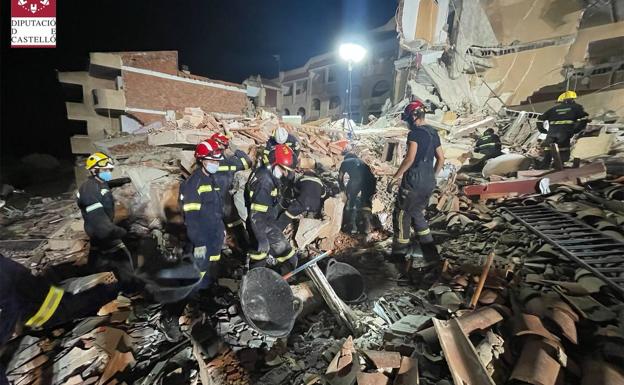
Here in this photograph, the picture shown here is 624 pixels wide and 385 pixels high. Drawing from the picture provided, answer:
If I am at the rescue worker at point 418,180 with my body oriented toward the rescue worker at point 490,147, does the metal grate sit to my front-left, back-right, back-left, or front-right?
front-right

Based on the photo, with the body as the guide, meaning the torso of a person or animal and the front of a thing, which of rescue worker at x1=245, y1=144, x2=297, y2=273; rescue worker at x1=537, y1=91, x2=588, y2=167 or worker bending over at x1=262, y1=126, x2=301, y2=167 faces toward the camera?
the worker bending over

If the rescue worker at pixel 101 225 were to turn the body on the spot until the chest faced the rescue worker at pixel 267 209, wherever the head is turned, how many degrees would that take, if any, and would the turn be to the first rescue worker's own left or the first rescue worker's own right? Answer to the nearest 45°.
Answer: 0° — they already face them

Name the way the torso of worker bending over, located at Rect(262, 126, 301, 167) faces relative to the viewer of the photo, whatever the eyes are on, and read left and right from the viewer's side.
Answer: facing the viewer

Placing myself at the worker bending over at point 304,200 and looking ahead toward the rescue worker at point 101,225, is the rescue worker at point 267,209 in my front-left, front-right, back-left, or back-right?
front-left

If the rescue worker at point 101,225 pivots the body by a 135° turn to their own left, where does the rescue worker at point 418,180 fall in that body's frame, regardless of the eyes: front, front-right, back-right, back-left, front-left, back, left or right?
back-right

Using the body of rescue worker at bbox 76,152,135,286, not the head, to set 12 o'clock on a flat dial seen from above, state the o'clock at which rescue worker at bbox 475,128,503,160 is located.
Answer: rescue worker at bbox 475,128,503,160 is roughly at 11 o'clock from rescue worker at bbox 76,152,135,286.

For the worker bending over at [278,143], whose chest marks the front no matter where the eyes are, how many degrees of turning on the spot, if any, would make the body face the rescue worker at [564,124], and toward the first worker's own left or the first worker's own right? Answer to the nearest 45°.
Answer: approximately 90° to the first worker's own left

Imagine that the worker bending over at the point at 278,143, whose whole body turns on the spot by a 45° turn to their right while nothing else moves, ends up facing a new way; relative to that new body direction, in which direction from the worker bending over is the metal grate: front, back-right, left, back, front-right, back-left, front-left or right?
left

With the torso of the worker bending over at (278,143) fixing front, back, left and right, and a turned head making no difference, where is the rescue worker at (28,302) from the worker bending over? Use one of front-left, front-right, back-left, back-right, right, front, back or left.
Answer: front-right

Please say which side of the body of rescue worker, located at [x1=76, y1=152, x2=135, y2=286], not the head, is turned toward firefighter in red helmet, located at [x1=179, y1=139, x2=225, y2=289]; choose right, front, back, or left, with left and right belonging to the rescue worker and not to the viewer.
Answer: front

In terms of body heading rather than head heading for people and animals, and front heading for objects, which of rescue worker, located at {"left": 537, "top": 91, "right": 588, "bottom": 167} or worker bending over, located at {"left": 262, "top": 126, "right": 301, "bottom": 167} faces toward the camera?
the worker bending over

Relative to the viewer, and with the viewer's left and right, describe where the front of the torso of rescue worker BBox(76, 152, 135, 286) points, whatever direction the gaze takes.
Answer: facing the viewer and to the right of the viewer

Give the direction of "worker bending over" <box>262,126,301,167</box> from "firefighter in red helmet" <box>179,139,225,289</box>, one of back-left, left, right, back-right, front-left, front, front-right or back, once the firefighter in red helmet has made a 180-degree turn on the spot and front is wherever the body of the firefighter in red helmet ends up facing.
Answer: right
